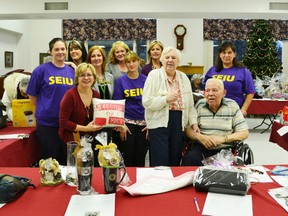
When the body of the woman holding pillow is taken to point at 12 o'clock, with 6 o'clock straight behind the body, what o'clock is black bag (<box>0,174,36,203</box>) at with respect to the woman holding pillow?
The black bag is roughly at 2 o'clock from the woman holding pillow.

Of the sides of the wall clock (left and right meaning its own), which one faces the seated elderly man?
front

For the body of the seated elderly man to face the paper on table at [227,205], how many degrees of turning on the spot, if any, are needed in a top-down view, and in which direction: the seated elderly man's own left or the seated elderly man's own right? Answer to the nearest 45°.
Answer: approximately 45° to the seated elderly man's own left

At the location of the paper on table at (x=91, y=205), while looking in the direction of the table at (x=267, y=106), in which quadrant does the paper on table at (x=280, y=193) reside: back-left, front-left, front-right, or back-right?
front-right

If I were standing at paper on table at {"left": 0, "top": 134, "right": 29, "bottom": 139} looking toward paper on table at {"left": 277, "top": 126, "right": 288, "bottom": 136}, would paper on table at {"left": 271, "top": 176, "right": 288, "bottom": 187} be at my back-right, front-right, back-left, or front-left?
front-right

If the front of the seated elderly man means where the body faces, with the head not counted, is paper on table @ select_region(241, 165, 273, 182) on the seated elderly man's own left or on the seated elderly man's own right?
on the seated elderly man's own left

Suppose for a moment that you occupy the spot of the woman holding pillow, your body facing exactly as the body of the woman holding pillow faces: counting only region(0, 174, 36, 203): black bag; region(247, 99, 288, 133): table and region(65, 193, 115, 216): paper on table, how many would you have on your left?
1

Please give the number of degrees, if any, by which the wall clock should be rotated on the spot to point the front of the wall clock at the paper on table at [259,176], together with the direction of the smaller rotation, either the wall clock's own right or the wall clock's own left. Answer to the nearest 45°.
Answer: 0° — it already faces it

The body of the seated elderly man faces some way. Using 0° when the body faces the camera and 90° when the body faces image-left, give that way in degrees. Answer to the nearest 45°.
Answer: approximately 45°

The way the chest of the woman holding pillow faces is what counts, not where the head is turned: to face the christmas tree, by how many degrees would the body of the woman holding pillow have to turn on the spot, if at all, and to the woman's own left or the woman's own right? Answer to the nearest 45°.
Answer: approximately 90° to the woman's own left

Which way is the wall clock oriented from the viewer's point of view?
toward the camera

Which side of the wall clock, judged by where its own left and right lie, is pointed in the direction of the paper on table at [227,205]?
front

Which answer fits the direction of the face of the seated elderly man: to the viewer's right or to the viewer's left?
to the viewer's left

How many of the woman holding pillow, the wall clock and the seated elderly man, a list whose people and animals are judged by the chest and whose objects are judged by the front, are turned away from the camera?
0

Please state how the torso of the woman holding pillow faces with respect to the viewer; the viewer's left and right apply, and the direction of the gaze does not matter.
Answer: facing the viewer and to the right of the viewer
